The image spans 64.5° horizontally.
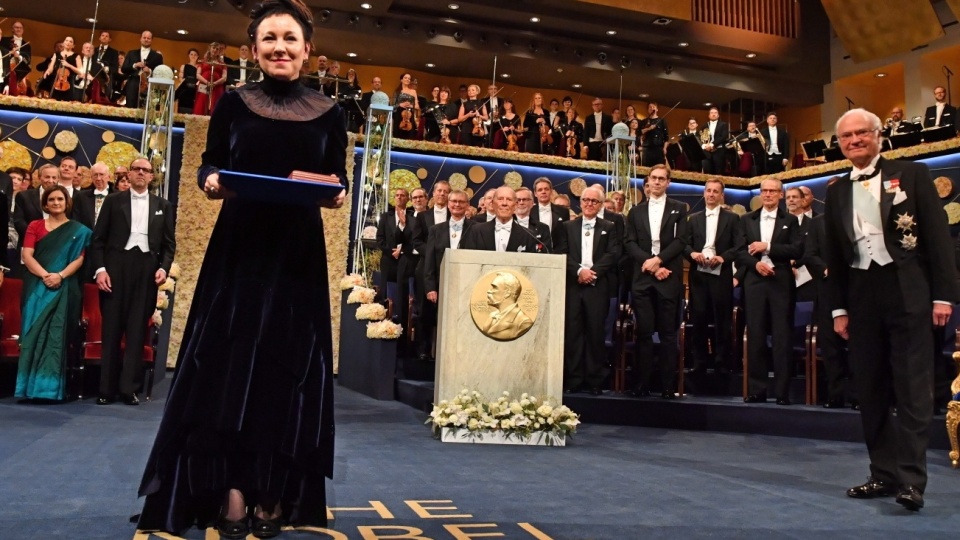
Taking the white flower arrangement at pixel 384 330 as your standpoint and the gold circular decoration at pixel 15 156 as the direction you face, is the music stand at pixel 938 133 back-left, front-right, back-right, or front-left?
back-right

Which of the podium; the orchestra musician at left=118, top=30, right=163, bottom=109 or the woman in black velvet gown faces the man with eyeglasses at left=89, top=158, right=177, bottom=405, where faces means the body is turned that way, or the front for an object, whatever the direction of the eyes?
the orchestra musician

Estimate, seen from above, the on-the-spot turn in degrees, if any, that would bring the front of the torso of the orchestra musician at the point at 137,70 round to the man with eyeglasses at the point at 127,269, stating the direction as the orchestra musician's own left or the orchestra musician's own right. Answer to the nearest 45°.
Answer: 0° — they already face them

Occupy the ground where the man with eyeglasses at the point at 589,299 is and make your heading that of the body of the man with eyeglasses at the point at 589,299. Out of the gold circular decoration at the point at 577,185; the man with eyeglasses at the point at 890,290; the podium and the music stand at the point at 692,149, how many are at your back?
2

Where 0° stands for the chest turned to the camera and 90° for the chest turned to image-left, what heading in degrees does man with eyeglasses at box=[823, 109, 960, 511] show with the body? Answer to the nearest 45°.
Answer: approximately 45°

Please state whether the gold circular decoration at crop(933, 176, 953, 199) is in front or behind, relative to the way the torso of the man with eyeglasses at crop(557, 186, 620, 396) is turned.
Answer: behind

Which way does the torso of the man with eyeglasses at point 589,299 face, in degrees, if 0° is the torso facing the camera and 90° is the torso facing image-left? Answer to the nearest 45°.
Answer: approximately 0°

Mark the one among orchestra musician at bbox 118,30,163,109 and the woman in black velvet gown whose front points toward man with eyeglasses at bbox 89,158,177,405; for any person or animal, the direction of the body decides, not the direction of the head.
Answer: the orchestra musician
